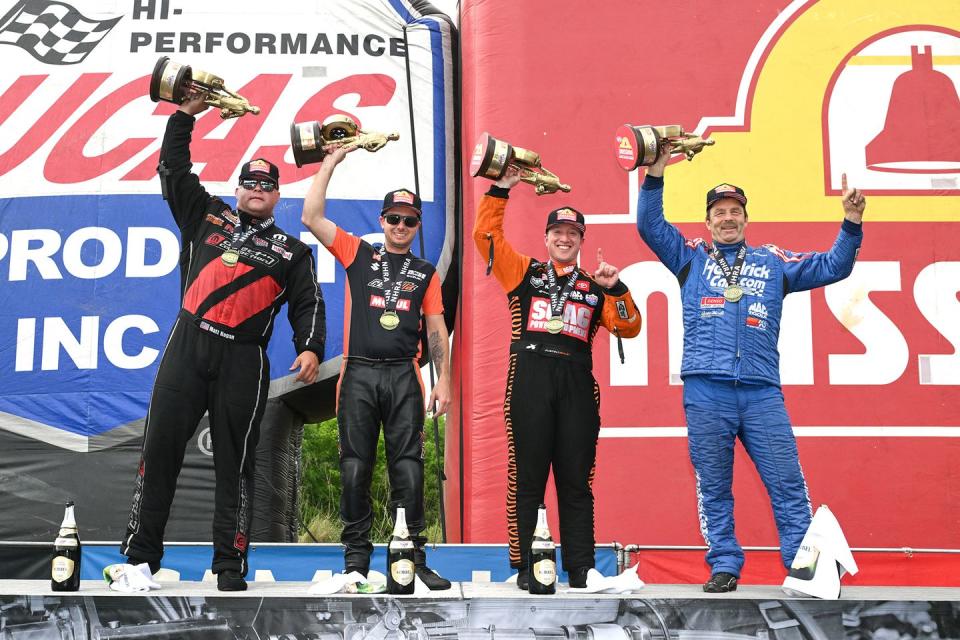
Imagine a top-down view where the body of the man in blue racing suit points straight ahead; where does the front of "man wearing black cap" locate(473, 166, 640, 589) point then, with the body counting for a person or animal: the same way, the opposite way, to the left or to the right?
the same way

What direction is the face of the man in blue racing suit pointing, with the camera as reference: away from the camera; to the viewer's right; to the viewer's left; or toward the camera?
toward the camera

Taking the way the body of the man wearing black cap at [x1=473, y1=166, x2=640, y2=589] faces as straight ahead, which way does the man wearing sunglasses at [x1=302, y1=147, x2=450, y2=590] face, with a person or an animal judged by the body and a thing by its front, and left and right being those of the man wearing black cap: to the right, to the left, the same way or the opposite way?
the same way

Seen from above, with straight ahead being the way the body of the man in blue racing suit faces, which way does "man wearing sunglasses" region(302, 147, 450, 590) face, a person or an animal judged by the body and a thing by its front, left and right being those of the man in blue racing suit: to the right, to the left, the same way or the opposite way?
the same way

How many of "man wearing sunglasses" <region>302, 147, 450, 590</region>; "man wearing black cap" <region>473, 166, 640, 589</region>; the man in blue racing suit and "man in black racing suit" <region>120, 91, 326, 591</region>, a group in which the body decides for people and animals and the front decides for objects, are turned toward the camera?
4

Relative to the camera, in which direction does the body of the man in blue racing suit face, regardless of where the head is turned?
toward the camera

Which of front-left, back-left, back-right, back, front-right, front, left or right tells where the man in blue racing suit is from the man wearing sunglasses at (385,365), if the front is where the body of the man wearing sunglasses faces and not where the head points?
left

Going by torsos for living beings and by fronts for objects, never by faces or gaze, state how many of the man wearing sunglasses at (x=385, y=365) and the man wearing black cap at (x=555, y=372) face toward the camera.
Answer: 2

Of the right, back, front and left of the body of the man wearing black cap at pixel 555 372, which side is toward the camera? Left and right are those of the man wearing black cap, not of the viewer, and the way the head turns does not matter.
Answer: front

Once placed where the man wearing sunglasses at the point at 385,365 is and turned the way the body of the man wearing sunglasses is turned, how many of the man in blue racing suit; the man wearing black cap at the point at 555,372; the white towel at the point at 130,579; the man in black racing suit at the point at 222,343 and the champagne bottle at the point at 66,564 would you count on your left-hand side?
2

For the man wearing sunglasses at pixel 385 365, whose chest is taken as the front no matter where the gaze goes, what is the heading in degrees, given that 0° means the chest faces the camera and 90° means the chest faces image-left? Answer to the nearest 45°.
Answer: approximately 0°

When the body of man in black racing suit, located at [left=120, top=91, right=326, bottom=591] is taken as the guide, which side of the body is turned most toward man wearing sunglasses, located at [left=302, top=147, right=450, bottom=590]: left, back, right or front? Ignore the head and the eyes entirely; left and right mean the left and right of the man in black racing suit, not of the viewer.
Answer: left

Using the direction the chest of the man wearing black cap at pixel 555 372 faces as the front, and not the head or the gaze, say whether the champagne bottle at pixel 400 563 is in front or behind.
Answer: in front

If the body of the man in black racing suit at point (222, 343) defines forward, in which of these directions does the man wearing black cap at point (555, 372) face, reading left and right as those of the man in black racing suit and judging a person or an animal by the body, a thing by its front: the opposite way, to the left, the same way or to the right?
the same way
